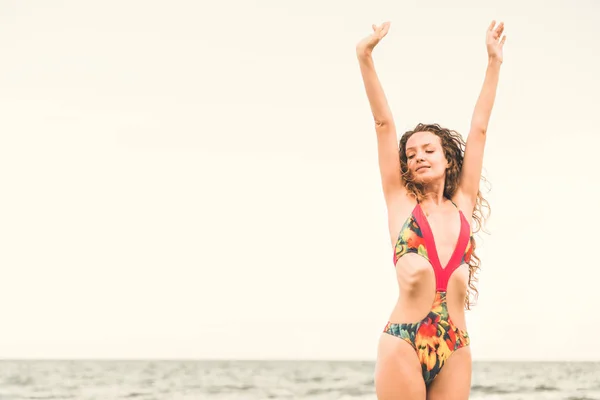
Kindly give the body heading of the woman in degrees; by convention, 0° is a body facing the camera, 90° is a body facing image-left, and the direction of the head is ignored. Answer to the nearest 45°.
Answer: approximately 0°
